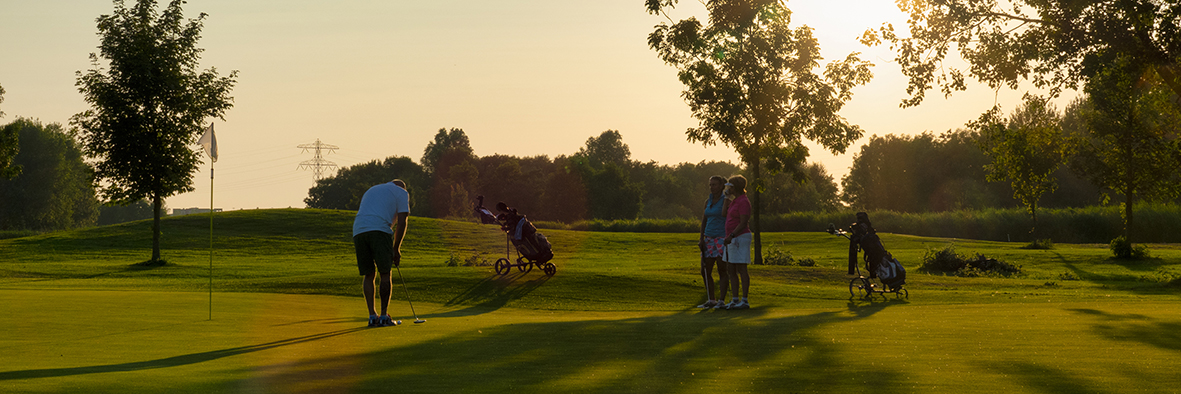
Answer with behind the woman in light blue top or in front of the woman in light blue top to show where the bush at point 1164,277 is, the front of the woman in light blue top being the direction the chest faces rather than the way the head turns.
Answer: behind

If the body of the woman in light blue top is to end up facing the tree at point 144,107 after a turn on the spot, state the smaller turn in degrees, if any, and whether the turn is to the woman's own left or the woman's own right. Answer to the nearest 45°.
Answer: approximately 90° to the woman's own right

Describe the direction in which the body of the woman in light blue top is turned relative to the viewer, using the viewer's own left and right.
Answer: facing the viewer and to the left of the viewer

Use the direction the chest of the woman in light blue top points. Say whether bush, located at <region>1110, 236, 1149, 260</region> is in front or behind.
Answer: behind

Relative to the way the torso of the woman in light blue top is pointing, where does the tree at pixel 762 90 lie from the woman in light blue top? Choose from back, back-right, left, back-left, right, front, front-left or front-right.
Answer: back-right

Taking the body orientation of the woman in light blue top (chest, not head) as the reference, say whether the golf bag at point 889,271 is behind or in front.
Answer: behind

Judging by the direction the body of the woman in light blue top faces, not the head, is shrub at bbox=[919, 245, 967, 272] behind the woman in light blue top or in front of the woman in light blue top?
behind

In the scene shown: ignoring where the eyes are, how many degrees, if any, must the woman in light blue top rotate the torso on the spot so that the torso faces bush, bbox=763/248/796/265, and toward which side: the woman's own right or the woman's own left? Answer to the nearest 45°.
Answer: approximately 135° to the woman's own right

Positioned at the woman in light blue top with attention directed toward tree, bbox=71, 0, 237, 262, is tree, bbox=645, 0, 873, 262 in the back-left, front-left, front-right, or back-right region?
front-right

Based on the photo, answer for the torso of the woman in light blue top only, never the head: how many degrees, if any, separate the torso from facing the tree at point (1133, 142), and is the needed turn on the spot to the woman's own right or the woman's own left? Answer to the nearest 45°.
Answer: approximately 180°

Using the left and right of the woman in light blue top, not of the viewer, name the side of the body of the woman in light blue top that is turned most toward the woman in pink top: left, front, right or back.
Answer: left
